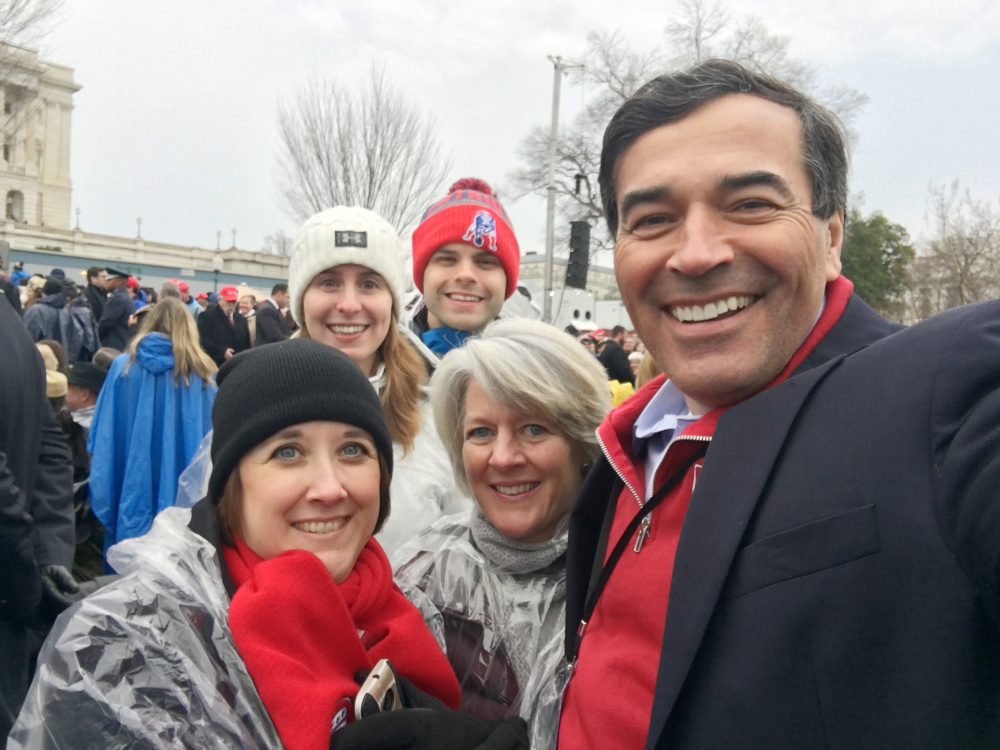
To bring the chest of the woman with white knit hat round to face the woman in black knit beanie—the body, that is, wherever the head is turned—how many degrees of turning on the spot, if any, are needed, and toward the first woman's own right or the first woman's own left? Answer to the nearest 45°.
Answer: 0° — they already face them

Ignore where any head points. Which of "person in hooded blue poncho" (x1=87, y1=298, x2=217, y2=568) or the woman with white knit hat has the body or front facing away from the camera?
the person in hooded blue poncho

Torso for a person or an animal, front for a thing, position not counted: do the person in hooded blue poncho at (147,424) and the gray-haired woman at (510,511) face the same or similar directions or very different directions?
very different directions

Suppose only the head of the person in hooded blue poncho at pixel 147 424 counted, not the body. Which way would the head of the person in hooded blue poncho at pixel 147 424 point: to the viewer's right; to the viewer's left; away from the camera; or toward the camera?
away from the camera

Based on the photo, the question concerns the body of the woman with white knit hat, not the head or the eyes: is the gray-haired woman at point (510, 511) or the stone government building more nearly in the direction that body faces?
the gray-haired woman

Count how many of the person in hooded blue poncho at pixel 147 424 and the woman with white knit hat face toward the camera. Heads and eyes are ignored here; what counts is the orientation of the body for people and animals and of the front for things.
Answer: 1

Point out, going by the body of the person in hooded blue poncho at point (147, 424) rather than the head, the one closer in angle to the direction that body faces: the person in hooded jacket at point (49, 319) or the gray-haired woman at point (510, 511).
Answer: the person in hooded jacket

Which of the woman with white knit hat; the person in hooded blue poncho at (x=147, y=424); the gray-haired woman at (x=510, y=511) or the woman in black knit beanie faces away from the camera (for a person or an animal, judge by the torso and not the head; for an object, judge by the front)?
the person in hooded blue poncho

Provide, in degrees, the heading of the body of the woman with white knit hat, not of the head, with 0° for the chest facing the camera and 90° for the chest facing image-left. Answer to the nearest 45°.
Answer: approximately 0°

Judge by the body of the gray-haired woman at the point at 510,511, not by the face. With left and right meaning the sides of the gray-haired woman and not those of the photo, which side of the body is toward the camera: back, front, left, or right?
front

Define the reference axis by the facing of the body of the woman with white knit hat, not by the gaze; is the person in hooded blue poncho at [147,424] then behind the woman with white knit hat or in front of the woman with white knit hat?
behind

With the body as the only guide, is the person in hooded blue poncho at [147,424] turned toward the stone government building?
yes

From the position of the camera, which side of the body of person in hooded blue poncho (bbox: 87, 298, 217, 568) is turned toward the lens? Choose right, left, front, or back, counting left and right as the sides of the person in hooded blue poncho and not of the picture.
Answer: back

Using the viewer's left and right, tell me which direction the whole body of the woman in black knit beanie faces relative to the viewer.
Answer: facing the viewer and to the right of the viewer

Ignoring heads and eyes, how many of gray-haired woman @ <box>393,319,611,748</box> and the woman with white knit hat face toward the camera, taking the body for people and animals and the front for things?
2
